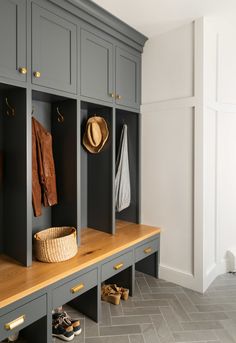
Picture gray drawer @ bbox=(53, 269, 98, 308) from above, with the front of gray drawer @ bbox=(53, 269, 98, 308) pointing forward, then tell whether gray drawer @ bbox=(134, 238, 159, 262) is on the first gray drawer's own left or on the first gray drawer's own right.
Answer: on the first gray drawer's own left

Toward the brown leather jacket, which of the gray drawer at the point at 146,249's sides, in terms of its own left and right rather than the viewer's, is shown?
right

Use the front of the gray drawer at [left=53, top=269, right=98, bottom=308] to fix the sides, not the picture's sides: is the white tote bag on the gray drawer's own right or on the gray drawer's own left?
on the gray drawer's own left

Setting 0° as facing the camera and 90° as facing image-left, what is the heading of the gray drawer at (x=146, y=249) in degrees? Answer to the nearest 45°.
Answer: approximately 315°

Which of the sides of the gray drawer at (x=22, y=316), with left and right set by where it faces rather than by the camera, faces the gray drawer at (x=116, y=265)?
left
